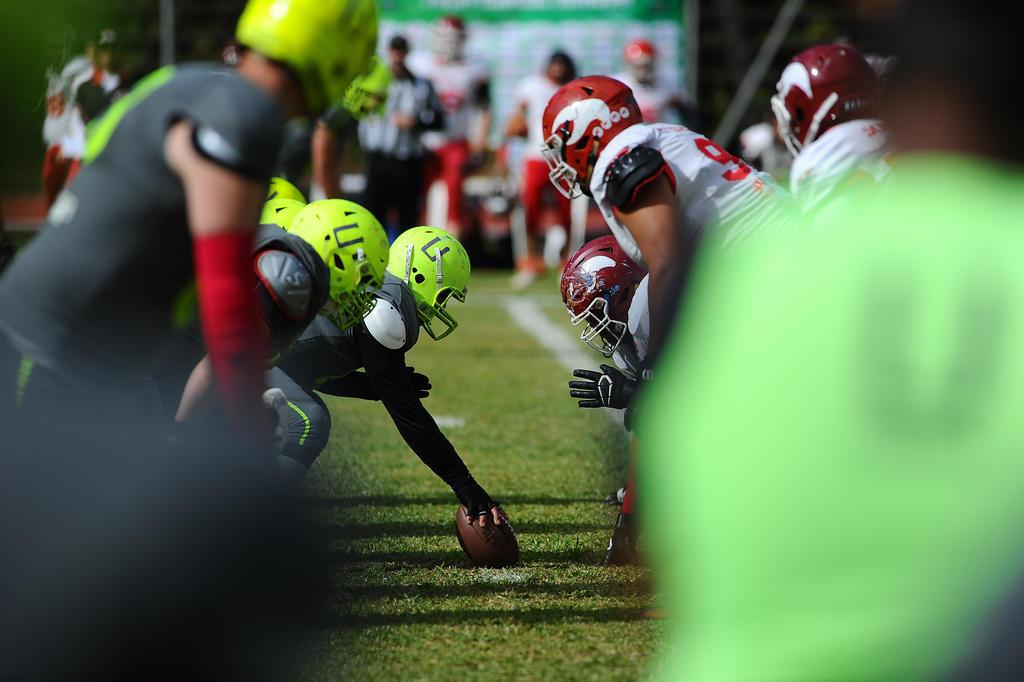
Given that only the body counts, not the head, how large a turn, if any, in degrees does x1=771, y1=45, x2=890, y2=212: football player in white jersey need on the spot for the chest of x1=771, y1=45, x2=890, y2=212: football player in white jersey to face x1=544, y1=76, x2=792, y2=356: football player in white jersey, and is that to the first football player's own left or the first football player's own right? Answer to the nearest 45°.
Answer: approximately 45° to the first football player's own right

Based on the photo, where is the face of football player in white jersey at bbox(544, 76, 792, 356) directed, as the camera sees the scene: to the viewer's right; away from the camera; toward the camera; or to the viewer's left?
to the viewer's left

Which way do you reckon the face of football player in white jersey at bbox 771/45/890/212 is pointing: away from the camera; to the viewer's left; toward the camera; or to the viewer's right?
to the viewer's left

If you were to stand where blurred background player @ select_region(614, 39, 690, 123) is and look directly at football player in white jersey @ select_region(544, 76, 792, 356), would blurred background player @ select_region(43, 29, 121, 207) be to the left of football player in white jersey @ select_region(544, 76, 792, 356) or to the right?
right

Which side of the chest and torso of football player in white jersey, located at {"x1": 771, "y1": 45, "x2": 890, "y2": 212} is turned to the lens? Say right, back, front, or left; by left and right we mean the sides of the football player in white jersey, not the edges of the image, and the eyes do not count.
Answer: left

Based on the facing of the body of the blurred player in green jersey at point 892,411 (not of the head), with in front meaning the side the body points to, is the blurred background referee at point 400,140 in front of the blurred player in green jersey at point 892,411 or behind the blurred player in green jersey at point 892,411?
in front

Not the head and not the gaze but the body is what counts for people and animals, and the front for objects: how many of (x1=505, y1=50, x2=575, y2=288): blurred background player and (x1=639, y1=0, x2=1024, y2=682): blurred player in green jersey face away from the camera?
1

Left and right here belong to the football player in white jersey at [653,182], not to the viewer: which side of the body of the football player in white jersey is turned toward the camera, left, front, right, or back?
left

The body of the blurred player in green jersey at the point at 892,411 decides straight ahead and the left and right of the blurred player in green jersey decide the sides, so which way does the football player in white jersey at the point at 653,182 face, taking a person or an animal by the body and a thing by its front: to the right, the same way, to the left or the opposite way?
to the left

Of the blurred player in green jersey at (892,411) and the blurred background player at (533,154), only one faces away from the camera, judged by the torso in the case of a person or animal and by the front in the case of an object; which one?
the blurred player in green jersey at (892,411)

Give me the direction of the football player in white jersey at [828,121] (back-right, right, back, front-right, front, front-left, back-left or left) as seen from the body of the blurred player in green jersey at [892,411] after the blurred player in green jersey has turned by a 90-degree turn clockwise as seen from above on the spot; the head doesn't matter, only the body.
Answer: left

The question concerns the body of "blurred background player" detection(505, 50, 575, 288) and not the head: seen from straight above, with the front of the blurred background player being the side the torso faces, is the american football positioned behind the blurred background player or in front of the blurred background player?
in front

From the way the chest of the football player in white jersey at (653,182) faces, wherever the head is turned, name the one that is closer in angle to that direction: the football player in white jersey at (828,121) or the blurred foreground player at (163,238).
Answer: the blurred foreground player

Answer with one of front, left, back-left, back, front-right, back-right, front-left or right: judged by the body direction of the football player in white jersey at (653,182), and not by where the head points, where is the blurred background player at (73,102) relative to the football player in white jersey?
front-right

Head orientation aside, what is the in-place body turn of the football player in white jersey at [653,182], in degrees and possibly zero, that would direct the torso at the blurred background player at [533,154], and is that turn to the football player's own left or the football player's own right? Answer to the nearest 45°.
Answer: approximately 90° to the football player's own right

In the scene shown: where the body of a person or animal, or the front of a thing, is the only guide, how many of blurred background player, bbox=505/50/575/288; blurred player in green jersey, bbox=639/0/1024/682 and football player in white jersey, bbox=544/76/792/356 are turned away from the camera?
1

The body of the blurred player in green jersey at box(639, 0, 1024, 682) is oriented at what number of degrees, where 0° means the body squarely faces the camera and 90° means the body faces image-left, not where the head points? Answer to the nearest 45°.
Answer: approximately 180°

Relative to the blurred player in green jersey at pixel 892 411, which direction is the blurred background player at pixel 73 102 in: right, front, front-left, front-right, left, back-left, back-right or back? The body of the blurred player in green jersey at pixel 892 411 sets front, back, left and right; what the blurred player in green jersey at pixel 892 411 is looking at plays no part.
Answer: front-left

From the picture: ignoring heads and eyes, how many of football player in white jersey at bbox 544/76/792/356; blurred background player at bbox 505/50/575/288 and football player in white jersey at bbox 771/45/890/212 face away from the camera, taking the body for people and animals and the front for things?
0
